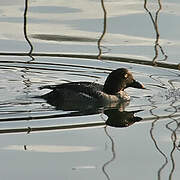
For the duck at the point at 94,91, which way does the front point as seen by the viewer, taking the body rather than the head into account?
to the viewer's right
